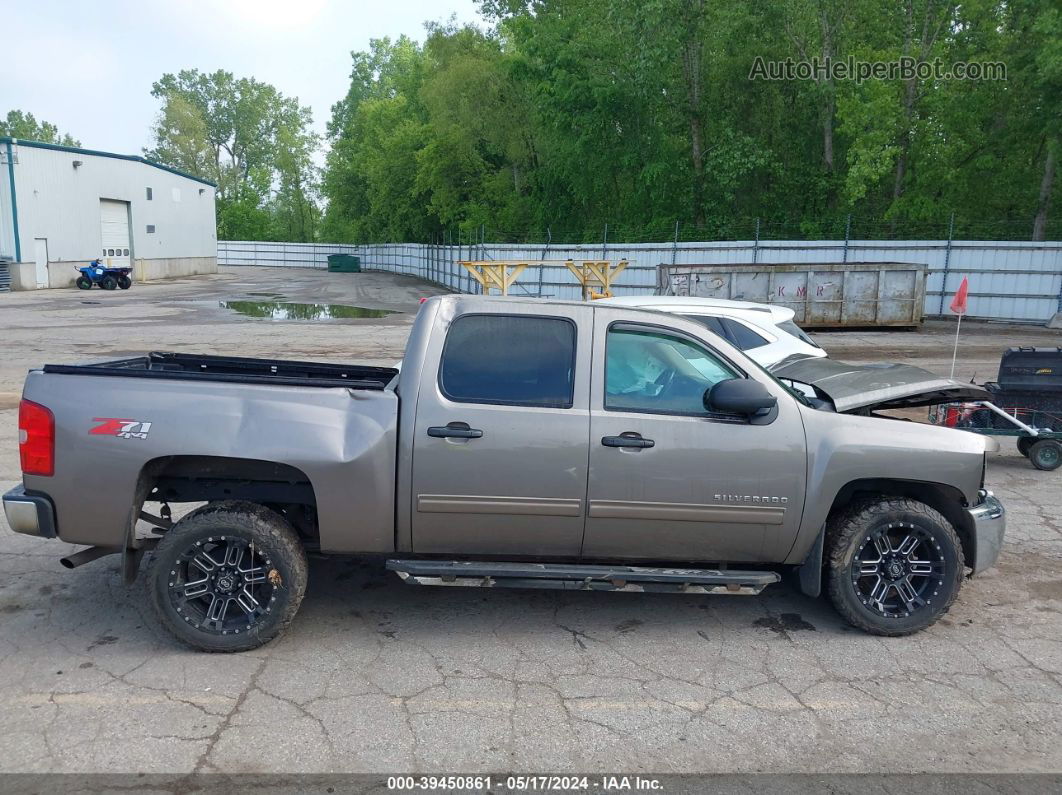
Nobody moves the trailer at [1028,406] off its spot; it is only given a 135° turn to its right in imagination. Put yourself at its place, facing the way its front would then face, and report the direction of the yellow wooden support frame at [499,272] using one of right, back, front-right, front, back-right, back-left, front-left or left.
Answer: left

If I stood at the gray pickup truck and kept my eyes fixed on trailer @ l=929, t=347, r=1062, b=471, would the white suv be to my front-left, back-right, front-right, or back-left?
front-left

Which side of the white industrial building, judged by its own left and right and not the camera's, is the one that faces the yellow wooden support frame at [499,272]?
front

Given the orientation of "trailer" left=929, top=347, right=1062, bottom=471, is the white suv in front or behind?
in front

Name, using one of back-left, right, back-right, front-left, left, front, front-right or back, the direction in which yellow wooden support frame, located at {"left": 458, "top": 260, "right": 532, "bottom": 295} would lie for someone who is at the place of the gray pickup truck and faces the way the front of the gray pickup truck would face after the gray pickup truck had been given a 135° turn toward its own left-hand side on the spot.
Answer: front-right

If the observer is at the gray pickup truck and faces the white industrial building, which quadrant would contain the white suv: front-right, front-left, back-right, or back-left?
front-right

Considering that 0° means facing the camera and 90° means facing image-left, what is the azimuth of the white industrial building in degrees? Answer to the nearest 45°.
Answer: approximately 315°

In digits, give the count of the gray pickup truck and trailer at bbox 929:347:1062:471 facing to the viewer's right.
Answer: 1

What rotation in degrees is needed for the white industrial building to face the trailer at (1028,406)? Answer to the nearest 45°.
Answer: approximately 45° to its right

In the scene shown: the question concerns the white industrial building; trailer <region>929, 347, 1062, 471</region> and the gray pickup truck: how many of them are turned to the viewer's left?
1

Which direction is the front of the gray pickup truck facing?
to the viewer's right

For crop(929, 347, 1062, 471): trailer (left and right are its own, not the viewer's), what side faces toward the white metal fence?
right

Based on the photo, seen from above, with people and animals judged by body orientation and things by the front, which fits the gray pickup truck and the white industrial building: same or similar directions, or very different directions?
same or similar directions

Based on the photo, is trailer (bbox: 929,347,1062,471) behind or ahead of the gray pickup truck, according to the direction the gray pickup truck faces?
ahead

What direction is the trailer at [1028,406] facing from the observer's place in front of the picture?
facing to the left of the viewer

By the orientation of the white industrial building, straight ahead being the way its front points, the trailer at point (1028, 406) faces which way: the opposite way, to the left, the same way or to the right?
the opposite way

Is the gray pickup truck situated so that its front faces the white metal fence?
no

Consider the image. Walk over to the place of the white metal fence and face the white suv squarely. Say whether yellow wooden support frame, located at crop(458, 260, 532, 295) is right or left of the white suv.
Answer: right

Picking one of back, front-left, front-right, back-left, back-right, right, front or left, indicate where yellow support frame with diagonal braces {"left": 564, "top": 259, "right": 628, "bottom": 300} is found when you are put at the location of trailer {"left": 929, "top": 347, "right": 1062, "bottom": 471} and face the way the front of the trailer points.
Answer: front-right
